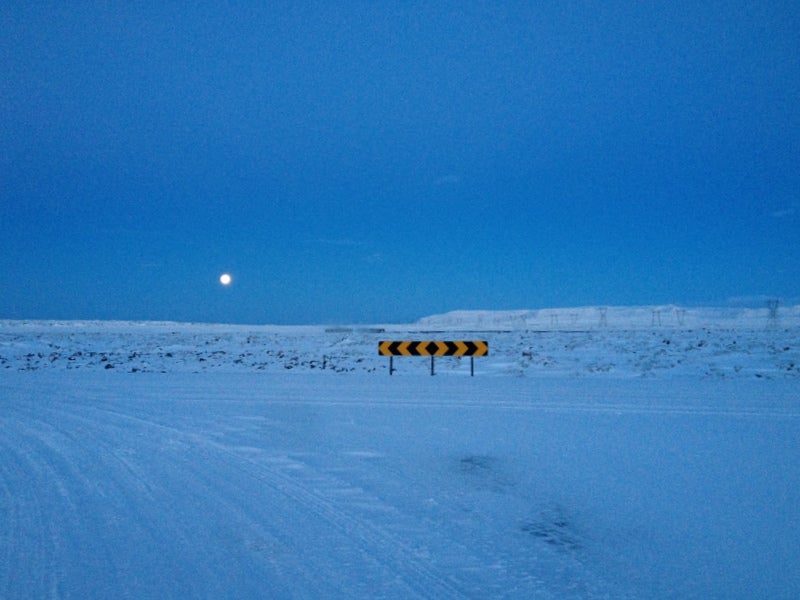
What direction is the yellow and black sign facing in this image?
toward the camera
